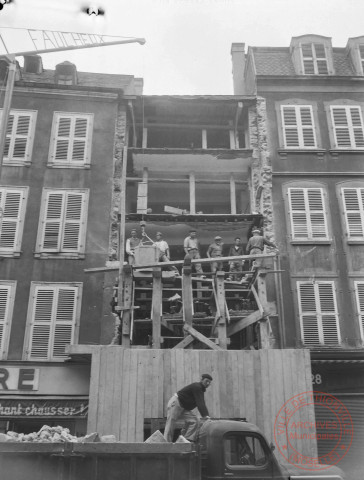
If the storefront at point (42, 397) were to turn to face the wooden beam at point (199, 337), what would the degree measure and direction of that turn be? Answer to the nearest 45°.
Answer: approximately 45° to its left

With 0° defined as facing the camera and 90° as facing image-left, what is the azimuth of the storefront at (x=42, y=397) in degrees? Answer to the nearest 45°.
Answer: approximately 0°

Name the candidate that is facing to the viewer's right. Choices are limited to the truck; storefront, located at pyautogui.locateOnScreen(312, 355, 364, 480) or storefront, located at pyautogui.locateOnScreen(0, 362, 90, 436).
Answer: the truck

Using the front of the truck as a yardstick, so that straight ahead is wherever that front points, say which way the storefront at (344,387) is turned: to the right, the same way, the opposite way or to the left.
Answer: to the right

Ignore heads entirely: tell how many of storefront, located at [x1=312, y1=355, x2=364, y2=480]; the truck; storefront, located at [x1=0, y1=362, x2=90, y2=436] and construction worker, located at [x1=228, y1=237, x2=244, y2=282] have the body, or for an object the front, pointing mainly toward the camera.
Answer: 3

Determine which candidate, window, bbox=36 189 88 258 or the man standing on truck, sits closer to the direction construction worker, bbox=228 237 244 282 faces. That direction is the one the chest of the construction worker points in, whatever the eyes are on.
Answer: the man standing on truck

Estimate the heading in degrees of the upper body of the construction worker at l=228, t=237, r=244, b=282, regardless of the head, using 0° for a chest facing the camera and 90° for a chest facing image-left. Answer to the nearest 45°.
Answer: approximately 0°

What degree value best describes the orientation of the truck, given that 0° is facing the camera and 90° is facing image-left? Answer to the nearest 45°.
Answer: approximately 270°

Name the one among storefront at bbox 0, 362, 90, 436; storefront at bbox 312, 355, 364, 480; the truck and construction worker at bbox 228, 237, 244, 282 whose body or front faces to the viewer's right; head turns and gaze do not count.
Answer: the truck
